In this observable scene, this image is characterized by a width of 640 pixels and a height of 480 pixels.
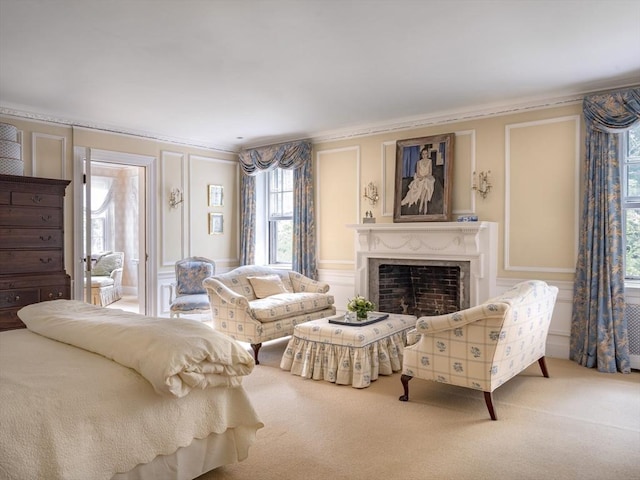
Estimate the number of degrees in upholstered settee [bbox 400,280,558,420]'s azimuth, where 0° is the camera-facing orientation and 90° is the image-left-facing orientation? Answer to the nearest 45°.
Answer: approximately 135°

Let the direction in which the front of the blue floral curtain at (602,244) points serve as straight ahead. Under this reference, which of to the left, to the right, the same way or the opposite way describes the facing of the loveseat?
to the left

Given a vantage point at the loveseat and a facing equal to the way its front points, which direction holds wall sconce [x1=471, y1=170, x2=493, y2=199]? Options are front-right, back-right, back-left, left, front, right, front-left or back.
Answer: front-left

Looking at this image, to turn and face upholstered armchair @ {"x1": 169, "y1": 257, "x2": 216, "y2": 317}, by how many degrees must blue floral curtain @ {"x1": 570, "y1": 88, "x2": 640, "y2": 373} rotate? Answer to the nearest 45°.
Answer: approximately 90° to its right

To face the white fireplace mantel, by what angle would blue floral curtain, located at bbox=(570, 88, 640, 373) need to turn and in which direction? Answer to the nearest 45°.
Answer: approximately 90° to its right

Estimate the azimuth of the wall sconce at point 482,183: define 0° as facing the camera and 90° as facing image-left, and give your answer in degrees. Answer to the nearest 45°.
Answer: approximately 45°

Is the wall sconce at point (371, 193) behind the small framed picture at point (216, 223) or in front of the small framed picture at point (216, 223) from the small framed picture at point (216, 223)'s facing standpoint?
in front

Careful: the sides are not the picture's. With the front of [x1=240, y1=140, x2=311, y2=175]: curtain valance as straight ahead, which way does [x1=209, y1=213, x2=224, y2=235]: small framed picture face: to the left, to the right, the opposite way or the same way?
to the left

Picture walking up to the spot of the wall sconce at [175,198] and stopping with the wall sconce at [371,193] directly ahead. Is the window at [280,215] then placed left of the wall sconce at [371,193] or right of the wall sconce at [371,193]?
left

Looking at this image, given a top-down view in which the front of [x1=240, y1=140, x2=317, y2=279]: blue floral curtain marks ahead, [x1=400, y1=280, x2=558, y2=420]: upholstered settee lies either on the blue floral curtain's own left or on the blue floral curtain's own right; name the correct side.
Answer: on the blue floral curtain's own left
